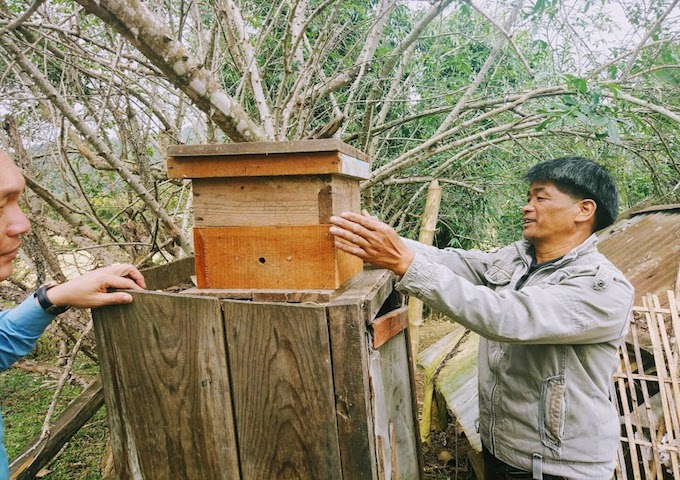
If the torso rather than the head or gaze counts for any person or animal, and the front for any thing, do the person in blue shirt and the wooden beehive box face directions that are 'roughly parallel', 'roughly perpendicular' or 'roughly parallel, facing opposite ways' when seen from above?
roughly perpendicular

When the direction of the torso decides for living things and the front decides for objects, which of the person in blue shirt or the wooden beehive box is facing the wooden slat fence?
the person in blue shirt

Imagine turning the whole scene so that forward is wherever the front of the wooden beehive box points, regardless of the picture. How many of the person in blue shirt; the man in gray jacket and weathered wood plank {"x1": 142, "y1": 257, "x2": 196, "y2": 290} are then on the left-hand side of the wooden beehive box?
1

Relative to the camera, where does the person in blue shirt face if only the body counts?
to the viewer's right

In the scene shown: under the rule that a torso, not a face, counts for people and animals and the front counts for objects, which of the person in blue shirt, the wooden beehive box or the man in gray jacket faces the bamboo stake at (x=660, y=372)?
the person in blue shirt

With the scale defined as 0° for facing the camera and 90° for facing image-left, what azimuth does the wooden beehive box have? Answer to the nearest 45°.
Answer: approximately 0°

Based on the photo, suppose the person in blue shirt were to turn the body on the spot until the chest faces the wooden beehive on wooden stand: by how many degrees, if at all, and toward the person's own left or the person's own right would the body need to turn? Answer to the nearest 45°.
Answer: approximately 45° to the person's own right

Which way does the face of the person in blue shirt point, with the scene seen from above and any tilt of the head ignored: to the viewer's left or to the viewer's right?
to the viewer's right

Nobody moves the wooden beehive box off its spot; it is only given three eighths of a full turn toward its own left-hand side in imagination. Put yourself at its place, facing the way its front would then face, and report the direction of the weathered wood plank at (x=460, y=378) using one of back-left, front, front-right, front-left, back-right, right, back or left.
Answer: front

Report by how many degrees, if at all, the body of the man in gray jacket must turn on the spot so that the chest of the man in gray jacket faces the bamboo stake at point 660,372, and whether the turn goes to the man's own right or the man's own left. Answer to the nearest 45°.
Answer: approximately 135° to the man's own right

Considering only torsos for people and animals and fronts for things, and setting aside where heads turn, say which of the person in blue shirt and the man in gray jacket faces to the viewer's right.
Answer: the person in blue shirt

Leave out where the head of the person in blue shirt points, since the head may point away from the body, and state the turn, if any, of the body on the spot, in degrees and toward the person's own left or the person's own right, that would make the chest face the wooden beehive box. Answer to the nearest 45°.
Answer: approximately 45° to the person's own right

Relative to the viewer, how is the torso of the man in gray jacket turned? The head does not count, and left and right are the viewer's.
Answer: facing to the left of the viewer

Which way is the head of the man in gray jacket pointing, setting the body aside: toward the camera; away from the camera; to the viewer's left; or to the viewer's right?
to the viewer's left
